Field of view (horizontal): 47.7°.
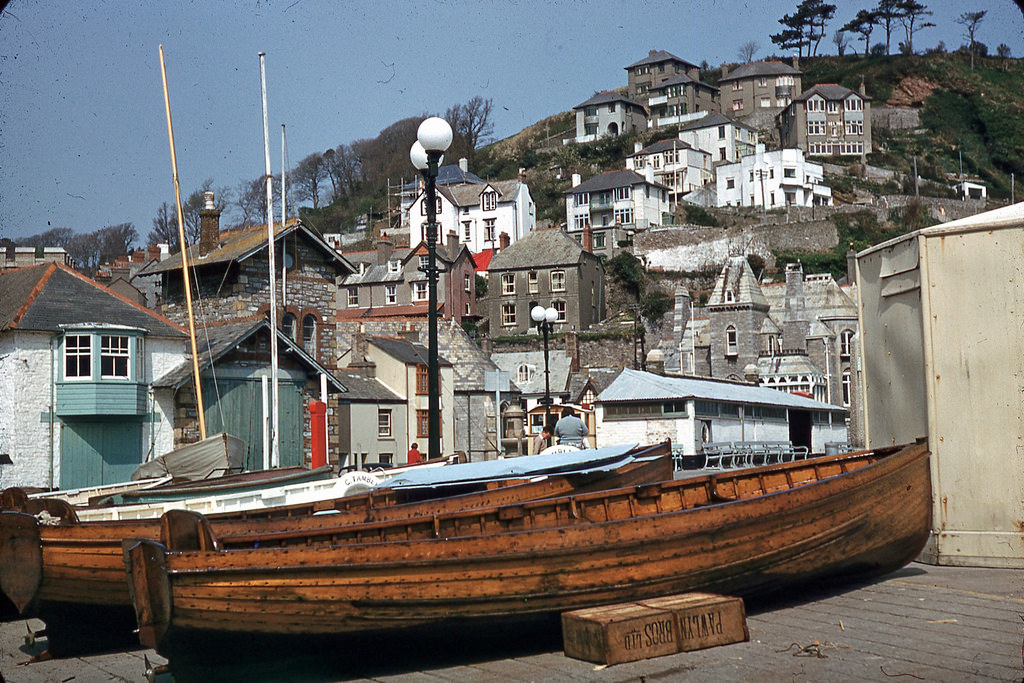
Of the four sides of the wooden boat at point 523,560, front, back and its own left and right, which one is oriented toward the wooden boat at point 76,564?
back

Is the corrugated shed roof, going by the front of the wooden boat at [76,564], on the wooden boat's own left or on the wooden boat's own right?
on the wooden boat's own left

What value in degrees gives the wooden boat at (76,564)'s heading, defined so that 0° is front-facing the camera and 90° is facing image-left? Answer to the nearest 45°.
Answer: approximately 270°

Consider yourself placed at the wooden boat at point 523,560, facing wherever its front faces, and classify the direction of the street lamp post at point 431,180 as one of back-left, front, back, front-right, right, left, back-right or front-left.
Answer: left

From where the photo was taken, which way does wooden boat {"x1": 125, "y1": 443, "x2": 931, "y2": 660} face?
to the viewer's right

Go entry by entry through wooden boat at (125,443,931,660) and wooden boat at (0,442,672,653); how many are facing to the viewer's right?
2

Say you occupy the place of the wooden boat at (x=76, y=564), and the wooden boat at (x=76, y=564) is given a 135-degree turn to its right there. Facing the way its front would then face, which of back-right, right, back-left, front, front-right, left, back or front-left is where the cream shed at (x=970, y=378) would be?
back-left

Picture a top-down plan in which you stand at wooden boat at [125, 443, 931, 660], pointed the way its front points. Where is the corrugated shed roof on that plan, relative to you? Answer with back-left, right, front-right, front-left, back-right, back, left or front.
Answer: left

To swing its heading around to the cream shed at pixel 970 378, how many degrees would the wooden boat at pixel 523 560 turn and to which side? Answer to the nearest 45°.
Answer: approximately 45° to its left

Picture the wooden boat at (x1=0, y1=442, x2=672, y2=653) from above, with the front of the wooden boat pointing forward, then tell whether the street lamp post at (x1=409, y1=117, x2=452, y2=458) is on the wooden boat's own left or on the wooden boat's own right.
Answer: on the wooden boat's own left
